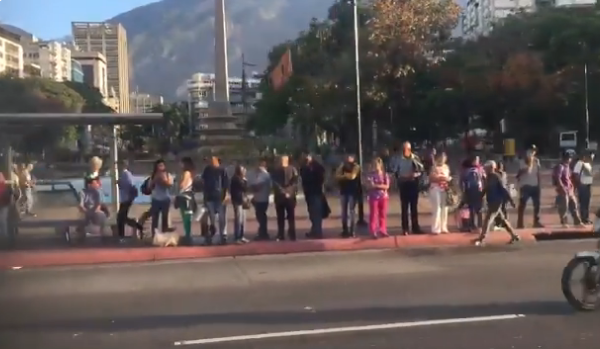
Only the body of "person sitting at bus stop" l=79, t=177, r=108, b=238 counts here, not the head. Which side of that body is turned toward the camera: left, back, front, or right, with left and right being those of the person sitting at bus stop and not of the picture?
front

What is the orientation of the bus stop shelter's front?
toward the camera

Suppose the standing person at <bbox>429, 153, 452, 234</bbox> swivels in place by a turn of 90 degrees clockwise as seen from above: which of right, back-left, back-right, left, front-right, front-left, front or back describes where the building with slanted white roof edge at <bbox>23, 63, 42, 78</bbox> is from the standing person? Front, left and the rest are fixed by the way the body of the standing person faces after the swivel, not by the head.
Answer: front-right

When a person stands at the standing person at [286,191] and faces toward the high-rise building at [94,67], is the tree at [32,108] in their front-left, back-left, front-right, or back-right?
front-left

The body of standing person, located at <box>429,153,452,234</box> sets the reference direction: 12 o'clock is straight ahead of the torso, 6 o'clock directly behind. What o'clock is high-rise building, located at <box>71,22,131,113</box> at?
The high-rise building is roughly at 5 o'clock from the standing person.

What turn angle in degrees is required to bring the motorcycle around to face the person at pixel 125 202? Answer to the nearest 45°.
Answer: approximately 45° to its right

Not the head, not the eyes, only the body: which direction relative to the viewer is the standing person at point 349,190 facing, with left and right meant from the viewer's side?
facing the viewer

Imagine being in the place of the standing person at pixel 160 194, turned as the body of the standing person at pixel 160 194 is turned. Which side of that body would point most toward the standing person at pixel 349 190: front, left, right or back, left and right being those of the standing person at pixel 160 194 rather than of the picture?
left

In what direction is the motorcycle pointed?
to the viewer's left
